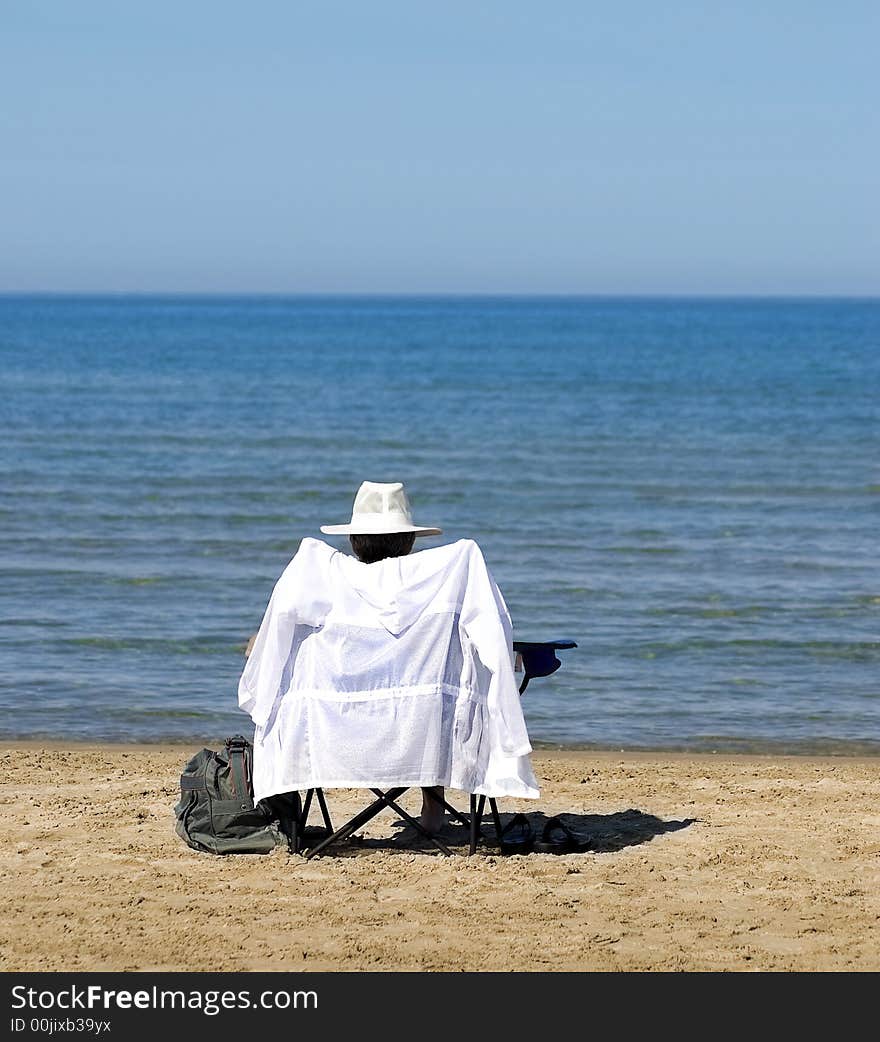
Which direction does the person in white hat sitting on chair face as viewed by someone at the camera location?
facing away from the viewer
